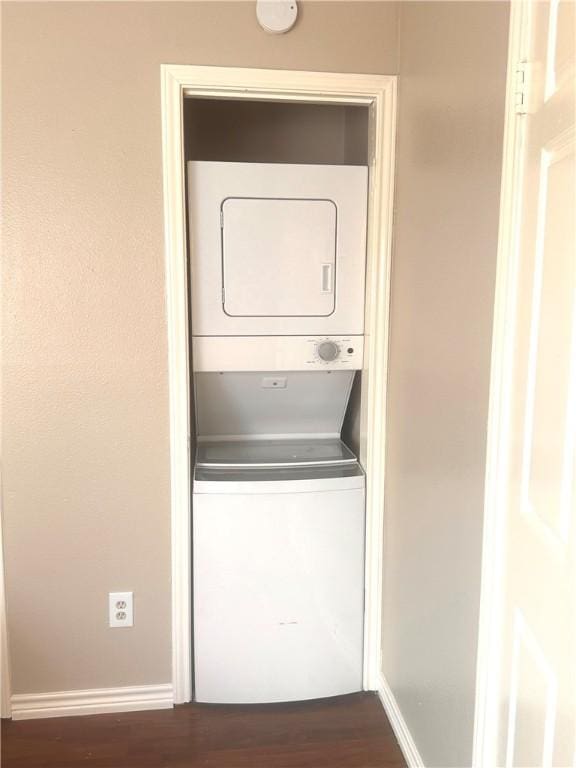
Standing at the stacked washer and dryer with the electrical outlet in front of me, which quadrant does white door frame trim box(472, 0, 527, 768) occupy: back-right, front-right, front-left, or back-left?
back-left

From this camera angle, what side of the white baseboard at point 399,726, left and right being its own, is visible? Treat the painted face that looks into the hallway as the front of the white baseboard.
left

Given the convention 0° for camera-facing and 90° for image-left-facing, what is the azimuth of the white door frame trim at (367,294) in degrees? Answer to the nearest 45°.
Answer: approximately 0°

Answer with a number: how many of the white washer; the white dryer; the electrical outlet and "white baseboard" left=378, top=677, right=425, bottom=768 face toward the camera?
3

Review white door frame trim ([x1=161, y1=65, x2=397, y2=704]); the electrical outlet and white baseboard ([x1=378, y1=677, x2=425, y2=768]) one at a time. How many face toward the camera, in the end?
2

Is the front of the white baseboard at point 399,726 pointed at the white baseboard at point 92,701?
yes

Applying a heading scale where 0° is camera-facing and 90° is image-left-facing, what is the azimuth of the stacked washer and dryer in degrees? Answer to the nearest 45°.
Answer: approximately 0°
